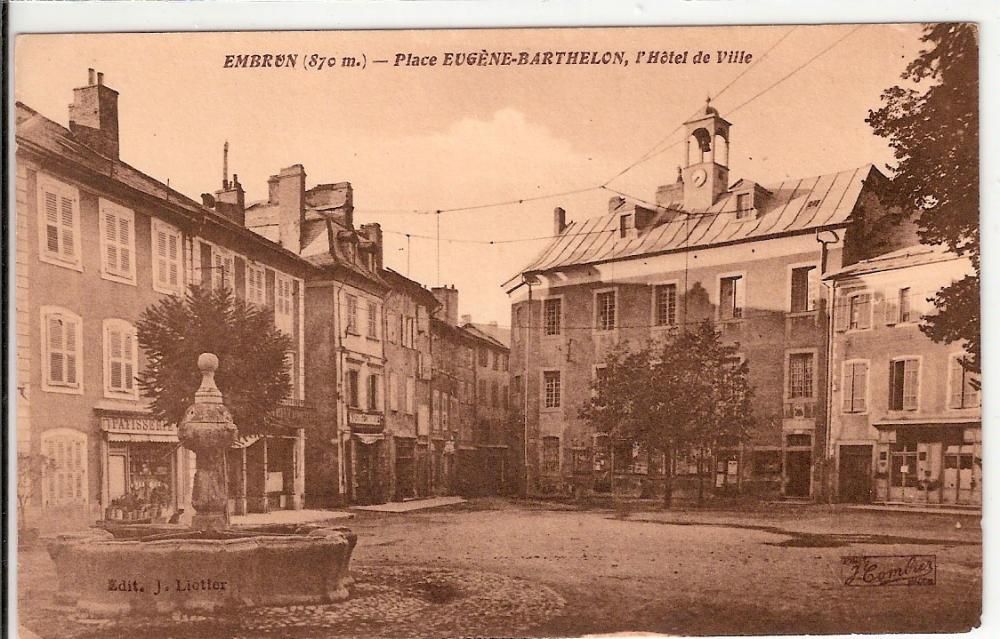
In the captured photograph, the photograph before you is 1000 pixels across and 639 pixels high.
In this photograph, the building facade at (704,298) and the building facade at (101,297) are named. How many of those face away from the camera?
0

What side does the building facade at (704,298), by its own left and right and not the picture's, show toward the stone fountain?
front

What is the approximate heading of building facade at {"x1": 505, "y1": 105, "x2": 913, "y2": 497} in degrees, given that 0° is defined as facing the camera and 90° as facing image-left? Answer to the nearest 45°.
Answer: approximately 45°

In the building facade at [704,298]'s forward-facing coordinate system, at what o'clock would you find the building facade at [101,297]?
the building facade at [101,297] is roughly at 1 o'clock from the building facade at [704,298].

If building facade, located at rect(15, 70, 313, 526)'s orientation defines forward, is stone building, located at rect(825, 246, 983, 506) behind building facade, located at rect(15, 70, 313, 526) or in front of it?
in front
